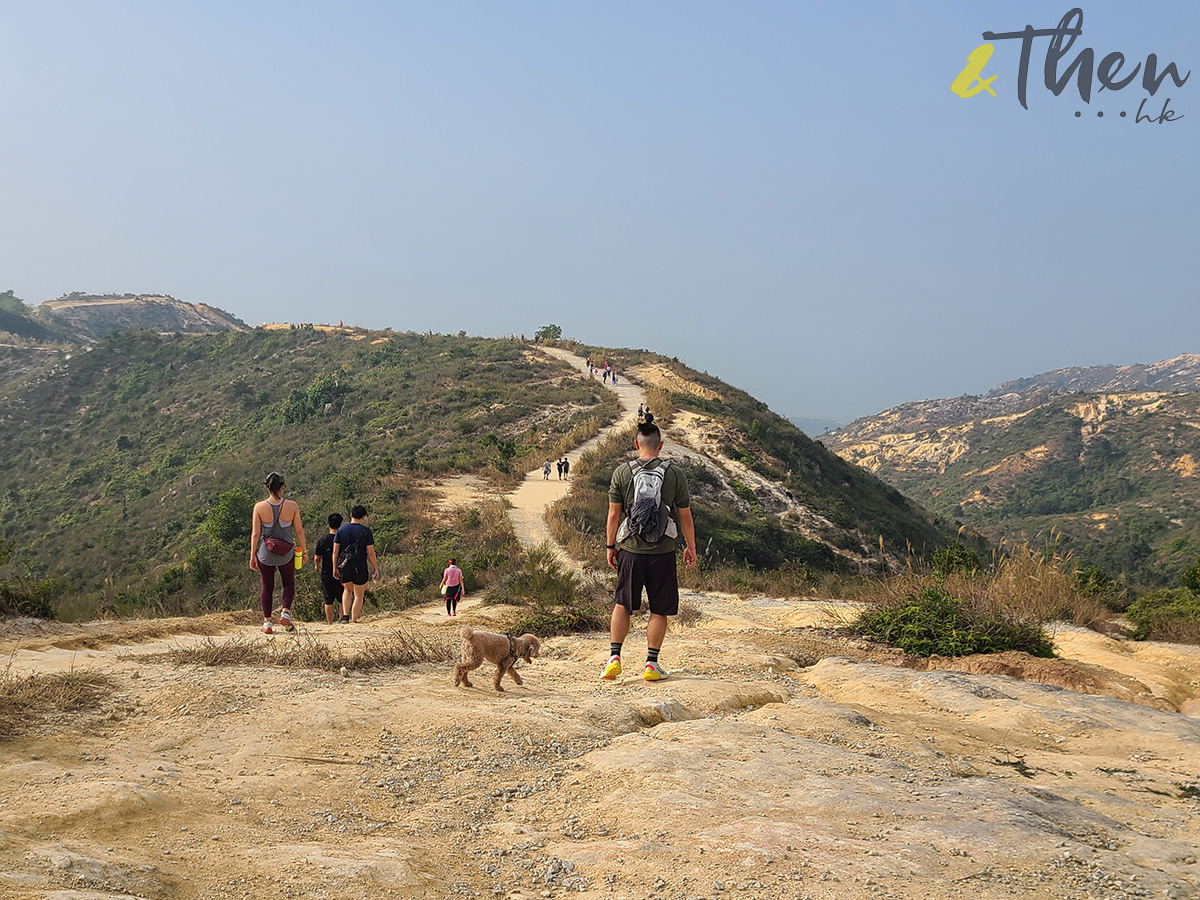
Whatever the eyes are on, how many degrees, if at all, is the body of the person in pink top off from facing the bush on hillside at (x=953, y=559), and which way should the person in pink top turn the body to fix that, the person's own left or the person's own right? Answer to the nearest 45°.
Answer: approximately 90° to the person's own right

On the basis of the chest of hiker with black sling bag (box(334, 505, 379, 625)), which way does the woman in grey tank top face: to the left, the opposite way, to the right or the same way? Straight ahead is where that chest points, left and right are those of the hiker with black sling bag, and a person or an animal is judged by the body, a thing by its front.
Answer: the same way

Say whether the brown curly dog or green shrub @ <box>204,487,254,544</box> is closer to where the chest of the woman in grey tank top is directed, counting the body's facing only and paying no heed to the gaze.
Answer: the green shrub

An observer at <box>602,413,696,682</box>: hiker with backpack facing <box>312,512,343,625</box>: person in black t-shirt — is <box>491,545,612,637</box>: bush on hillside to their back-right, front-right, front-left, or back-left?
front-right

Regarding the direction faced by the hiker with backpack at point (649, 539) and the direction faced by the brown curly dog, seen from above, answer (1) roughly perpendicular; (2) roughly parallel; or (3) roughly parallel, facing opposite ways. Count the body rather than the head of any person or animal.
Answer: roughly perpendicular

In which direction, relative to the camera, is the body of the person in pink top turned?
away from the camera

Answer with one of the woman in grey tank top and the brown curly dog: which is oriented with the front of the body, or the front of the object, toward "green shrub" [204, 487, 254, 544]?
the woman in grey tank top

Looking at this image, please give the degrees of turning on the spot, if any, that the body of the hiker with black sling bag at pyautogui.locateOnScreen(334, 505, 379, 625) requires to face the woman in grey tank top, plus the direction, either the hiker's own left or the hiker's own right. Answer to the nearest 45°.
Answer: approximately 135° to the hiker's own left

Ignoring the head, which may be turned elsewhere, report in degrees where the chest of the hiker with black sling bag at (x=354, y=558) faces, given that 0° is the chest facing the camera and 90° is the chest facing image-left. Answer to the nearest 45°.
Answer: approximately 180°

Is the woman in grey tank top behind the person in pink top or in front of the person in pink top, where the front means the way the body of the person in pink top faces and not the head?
behind

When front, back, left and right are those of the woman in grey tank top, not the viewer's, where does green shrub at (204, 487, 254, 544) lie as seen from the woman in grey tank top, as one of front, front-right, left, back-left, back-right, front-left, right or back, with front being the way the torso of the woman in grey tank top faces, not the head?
front

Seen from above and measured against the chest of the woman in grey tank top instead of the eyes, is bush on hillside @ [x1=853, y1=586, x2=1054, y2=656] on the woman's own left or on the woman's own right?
on the woman's own right

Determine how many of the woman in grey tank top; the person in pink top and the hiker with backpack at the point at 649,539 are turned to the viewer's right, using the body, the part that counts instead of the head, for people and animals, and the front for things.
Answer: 0

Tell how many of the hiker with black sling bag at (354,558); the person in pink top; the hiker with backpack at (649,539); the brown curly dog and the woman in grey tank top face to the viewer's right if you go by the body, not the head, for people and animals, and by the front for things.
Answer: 1

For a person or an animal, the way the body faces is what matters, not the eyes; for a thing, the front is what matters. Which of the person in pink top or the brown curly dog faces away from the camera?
the person in pink top

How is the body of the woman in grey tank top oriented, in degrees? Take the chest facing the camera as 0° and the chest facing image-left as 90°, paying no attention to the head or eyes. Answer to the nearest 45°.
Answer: approximately 180°

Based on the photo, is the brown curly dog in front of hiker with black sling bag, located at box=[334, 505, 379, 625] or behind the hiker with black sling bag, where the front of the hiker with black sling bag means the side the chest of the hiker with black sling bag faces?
behind

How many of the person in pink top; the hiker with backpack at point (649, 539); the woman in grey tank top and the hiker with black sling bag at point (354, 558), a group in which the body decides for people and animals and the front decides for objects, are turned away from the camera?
4

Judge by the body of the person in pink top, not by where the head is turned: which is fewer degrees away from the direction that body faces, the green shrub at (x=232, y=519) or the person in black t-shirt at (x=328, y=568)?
the green shrub

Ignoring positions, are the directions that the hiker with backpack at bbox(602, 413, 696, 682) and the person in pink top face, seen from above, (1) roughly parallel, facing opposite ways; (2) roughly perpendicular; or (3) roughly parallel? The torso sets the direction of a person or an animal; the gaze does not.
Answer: roughly parallel
